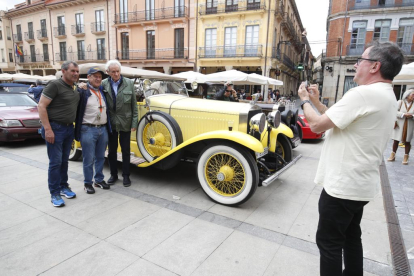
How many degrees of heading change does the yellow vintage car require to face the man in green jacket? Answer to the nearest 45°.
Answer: approximately 135° to its right

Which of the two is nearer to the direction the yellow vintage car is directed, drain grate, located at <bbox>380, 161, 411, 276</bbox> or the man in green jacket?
the drain grate

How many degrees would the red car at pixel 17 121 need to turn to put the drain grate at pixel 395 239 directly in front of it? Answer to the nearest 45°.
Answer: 0° — it already faces it

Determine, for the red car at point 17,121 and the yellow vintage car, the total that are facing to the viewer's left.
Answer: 0

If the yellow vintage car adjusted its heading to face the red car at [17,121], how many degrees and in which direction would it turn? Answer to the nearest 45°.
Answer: approximately 180°

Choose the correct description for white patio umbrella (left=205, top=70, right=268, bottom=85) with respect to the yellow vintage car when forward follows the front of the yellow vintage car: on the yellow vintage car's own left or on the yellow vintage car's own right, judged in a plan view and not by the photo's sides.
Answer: on the yellow vintage car's own left

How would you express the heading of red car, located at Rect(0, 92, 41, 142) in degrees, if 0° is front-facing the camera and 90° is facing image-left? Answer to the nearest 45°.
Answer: approximately 315°

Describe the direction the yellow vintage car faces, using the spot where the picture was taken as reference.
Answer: facing the viewer and to the right of the viewer
